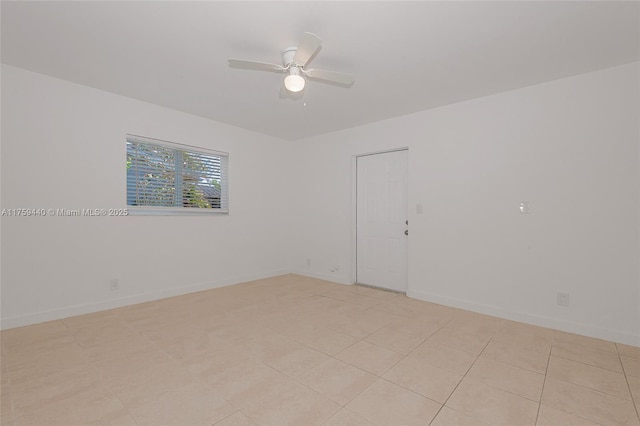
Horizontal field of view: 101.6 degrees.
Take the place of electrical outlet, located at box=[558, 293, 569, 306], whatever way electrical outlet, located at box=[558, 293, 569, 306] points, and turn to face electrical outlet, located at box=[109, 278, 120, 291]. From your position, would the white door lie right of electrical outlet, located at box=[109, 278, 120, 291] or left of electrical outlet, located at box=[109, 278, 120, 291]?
right

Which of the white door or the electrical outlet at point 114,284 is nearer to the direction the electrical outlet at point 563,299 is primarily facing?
the electrical outlet

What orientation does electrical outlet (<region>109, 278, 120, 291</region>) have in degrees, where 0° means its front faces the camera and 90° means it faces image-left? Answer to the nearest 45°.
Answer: approximately 0°

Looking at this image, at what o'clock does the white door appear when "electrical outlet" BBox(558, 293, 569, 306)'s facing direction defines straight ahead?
The white door is roughly at 3 o'clock from the electrical outlet.

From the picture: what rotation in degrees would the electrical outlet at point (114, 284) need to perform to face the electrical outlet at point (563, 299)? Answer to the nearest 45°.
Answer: approximately 45° to its left

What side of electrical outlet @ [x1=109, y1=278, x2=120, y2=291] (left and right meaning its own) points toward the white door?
left

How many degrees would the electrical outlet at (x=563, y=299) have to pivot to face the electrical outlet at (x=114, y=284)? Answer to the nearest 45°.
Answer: approximately 45° to its right

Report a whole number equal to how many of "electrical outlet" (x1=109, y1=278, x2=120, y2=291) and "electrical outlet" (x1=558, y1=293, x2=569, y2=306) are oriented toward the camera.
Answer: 2

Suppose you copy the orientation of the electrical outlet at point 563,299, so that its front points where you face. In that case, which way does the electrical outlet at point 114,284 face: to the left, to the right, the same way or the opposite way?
to the left
